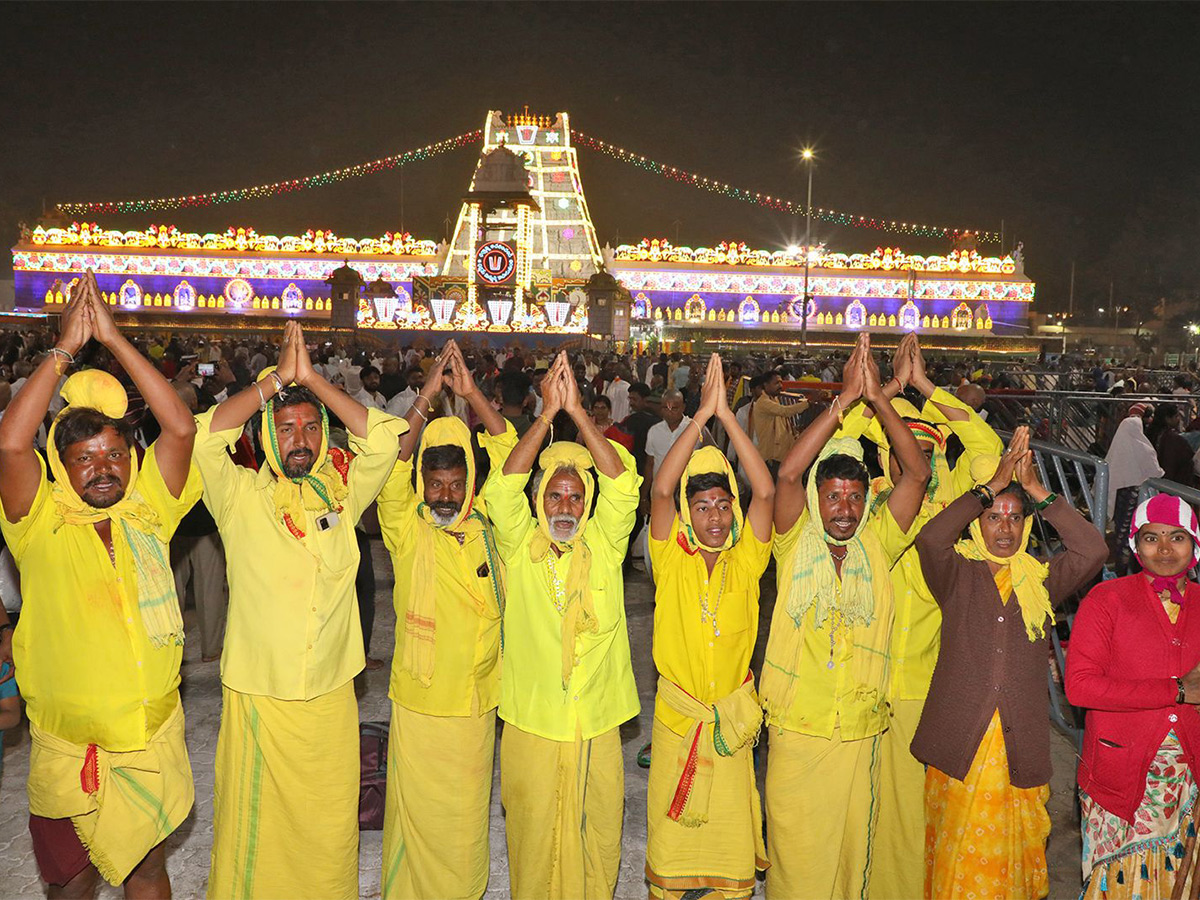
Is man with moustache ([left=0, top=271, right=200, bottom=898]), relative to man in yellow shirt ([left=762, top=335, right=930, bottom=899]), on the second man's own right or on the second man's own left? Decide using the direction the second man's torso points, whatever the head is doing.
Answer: on the second man's own right

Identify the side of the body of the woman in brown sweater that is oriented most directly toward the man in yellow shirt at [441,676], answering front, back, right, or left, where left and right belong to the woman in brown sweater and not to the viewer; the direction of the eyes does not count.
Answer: right
